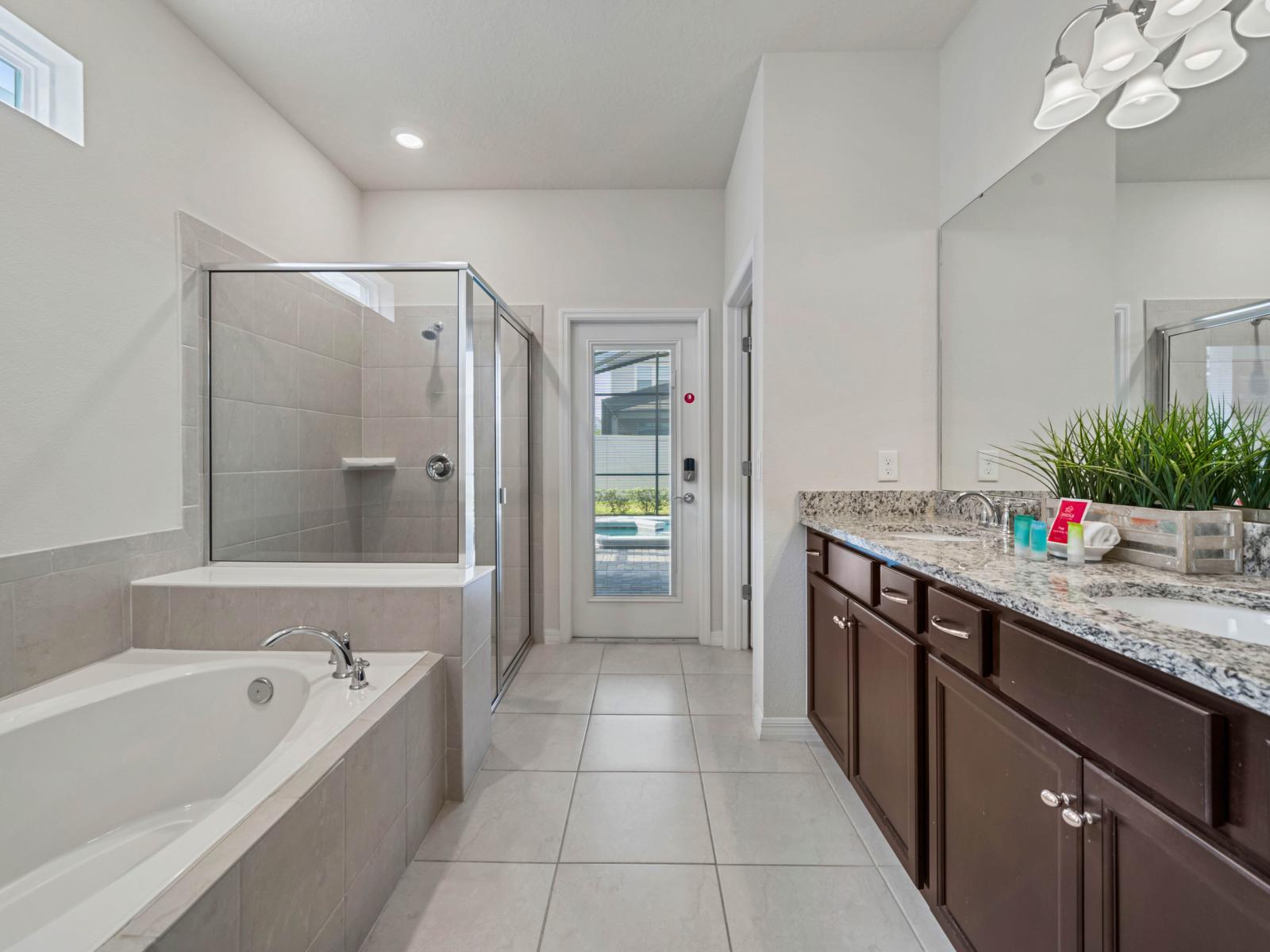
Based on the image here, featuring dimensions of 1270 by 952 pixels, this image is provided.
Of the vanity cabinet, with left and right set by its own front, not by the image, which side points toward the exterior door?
right

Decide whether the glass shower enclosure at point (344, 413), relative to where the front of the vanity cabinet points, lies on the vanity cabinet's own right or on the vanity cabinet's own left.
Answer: on the vanity cabinet's own right

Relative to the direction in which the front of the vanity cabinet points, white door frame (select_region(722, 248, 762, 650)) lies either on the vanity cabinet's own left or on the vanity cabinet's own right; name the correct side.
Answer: on the vanity cabinet's own right

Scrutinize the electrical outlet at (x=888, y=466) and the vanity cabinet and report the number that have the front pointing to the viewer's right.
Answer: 0

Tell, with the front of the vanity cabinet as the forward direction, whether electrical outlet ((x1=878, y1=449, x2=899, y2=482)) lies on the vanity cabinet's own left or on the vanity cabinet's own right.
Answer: on the vanity cabinet's own right

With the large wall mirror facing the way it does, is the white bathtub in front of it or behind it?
in front

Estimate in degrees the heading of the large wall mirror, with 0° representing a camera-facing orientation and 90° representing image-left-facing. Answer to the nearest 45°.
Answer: approximately 45°

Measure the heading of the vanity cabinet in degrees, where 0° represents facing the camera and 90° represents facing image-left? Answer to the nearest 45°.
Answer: approximately 45°

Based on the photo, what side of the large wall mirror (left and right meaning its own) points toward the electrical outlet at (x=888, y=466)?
right

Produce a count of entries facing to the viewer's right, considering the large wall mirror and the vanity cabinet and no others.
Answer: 0

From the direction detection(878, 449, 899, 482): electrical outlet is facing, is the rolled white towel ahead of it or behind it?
ahead
